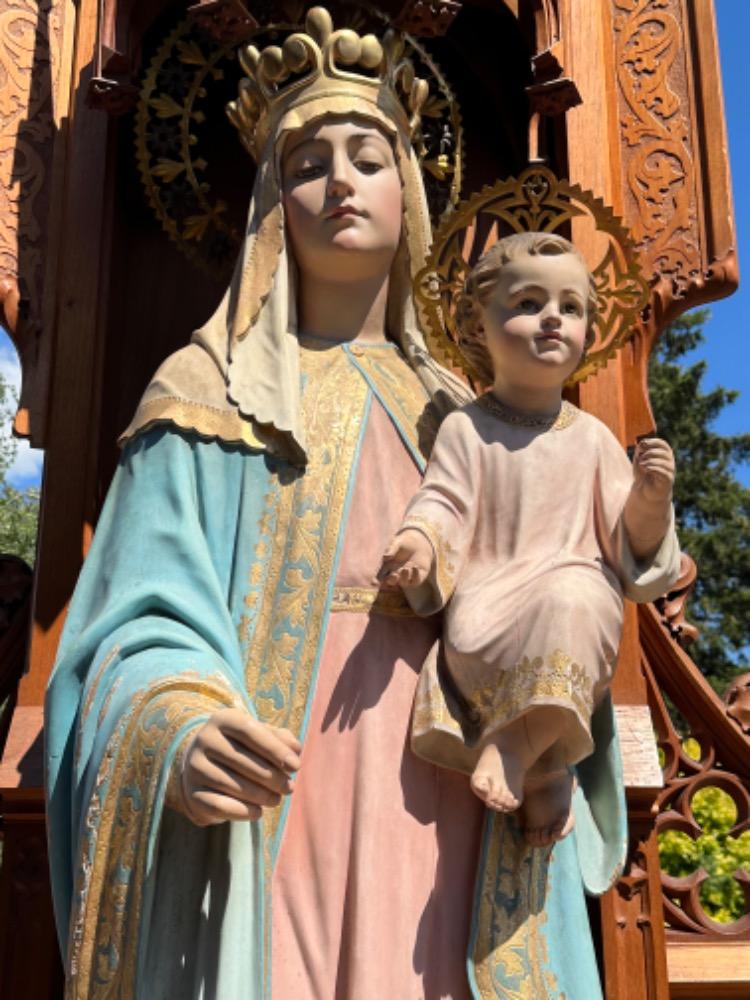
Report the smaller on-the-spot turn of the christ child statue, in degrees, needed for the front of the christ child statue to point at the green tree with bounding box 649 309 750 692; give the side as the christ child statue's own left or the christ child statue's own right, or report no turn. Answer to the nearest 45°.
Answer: approximately 180°

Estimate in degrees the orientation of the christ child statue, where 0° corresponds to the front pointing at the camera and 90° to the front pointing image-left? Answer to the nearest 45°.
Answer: approximately 0°
